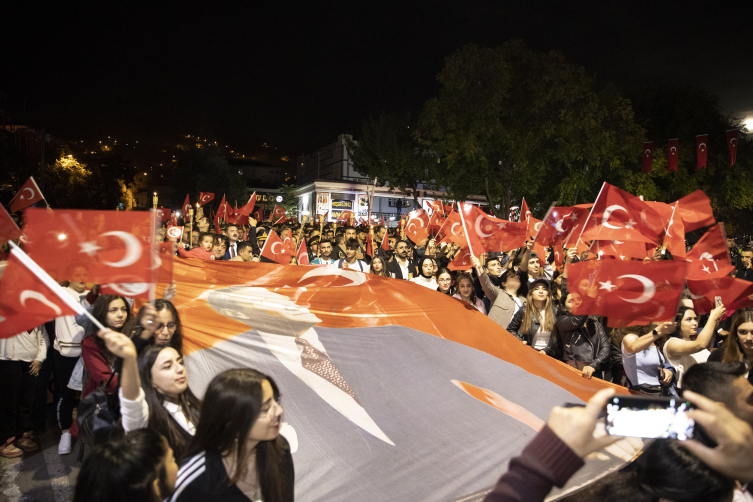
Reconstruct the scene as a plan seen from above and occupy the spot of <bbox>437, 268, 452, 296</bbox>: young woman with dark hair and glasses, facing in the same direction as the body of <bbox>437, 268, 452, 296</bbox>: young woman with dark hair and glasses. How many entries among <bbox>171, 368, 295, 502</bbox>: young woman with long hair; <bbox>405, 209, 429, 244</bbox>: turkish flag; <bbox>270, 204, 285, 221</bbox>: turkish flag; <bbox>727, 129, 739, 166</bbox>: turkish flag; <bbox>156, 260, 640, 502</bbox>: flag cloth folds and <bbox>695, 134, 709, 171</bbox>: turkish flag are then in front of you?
2

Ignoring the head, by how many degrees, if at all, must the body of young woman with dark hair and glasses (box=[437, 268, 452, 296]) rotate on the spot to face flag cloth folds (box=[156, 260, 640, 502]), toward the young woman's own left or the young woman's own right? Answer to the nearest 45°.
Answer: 0° — they already face it

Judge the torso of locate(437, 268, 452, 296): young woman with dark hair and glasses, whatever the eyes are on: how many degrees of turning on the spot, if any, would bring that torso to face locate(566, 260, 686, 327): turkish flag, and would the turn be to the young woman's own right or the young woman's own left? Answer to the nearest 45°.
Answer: approximately 45° to the young woman's own left

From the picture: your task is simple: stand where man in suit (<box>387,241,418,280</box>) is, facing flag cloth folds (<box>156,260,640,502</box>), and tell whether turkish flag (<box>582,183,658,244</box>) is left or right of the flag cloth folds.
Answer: left

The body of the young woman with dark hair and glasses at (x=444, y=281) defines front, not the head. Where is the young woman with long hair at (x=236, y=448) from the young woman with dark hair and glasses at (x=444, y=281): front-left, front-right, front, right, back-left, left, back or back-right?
front

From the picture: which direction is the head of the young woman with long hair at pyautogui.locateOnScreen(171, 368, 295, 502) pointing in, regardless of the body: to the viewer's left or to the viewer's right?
to the viewer's right

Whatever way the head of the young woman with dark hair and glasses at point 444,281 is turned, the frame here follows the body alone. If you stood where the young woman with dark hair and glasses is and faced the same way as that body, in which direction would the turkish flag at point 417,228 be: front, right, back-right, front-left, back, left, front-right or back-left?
back

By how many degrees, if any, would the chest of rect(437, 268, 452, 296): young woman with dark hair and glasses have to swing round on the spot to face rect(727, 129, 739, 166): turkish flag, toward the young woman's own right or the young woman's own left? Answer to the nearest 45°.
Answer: approximately 135° to the young woman's own left

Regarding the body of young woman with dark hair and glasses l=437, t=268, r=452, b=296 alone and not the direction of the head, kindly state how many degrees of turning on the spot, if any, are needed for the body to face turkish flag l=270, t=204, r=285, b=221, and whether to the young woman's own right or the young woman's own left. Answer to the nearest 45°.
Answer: approximately 135° to the young woman's own right

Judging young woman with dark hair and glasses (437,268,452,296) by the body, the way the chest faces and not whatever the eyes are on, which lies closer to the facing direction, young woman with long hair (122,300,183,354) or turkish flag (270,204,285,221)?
the young woman with long hair

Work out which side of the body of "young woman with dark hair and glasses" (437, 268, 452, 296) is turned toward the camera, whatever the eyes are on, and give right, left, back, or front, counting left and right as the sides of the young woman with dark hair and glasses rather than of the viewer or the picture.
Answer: front

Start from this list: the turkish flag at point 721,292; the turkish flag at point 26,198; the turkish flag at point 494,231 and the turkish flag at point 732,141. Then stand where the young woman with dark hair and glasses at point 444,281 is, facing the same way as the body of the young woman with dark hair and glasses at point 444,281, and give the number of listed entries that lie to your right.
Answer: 1

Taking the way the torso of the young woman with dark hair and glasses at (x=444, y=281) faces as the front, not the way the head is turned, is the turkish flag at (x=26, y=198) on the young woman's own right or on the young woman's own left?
on the young woman's own right

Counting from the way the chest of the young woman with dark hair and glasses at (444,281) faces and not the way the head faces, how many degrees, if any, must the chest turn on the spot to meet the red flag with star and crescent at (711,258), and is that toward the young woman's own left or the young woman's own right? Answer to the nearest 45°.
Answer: approximately 90° to the young woman's own left
